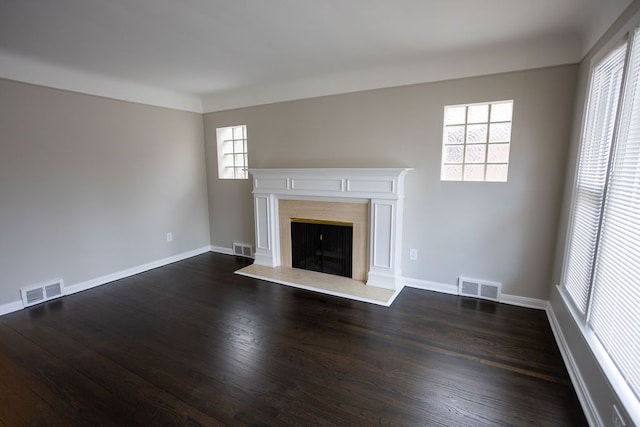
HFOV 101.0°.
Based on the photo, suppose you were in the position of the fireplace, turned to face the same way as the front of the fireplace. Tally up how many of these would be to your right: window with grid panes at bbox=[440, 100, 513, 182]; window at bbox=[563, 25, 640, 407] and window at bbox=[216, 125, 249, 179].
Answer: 1

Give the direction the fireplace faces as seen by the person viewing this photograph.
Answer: facing the viewer and to the left of the viewer

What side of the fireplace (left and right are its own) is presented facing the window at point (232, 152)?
right

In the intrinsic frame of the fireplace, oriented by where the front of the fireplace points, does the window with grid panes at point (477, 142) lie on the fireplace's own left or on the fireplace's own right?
on the fireplace's own left

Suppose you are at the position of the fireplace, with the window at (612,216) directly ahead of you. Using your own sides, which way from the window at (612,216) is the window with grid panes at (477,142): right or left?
left

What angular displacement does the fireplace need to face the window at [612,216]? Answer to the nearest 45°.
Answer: approximately 90° to its left

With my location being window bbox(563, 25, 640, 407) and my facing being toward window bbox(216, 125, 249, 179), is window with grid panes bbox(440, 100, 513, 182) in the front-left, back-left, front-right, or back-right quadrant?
front-right

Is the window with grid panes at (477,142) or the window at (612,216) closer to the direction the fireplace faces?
the window
